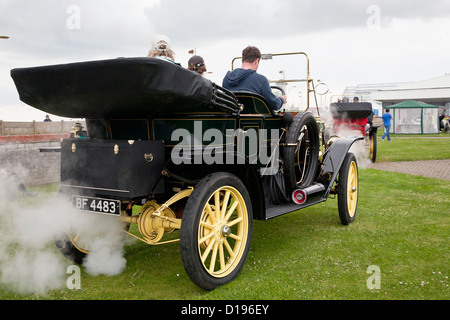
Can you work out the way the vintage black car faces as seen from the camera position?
facing away from the viewer and to the right of the viewer

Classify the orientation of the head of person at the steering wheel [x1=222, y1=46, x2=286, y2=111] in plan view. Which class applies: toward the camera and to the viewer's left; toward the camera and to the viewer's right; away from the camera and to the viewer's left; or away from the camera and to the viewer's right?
away from the camera and to the viewer's right

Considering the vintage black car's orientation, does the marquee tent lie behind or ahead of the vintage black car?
ahead

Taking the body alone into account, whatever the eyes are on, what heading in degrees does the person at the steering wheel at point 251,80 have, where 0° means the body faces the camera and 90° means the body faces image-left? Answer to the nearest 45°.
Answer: approximately 225°

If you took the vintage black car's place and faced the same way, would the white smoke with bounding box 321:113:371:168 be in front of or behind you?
in front
